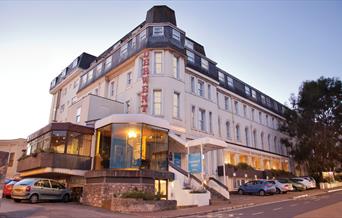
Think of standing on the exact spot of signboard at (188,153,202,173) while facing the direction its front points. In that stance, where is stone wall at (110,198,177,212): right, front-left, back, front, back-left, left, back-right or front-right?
front-right

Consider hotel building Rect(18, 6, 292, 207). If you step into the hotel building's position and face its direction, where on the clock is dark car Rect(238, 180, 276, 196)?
The dark car is roughly at 10 o'clock from the hotel building.

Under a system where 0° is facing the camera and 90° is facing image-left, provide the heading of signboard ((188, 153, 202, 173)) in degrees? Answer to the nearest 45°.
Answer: approximately 0°

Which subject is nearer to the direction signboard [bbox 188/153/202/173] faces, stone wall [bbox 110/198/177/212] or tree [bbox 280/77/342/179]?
the stone wall

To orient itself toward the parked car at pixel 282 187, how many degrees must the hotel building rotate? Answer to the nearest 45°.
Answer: approximately 45° to its left

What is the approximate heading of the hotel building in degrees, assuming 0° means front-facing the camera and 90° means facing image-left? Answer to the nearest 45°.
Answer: approximately 315°

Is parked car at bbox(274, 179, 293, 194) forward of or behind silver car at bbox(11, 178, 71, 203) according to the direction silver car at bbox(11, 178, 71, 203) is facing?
forward

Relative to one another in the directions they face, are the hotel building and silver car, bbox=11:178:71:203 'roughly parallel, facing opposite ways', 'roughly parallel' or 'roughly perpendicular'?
roughly perpendicular

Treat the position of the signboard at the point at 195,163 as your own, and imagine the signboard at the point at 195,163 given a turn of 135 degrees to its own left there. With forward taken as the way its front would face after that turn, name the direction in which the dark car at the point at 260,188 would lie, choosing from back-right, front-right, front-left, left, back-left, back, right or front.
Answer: front

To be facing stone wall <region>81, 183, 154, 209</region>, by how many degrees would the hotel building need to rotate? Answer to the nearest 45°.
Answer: approximately 45° to its right

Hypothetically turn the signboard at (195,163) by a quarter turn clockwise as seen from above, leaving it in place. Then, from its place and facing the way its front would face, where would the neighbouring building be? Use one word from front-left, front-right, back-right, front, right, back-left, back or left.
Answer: front-right

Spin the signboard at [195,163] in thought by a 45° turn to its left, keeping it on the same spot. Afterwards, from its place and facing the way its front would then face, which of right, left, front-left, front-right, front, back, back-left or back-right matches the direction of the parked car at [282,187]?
left
